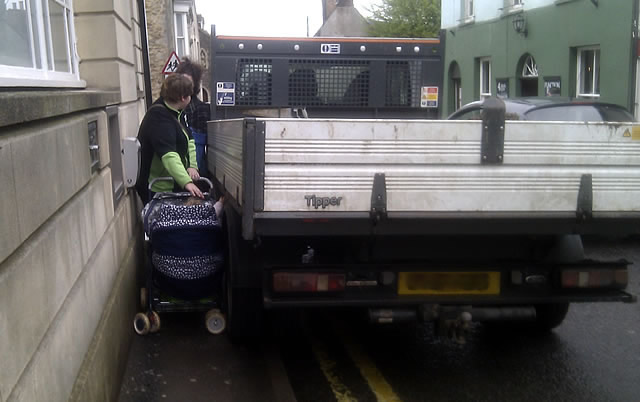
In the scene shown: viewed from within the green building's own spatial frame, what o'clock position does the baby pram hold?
The baby pram is roughly at 11 o'clock from the green building.

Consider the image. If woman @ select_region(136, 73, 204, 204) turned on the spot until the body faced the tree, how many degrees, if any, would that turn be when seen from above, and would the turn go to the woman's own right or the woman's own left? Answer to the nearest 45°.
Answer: approximately 45° to the woman's own left

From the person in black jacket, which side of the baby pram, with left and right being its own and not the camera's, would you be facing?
back

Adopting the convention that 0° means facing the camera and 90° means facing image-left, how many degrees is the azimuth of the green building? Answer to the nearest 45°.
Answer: approximately 45°

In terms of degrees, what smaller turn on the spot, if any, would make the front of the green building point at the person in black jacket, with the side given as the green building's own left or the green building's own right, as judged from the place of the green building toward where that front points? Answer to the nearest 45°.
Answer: approximately 45° to the green building's own left

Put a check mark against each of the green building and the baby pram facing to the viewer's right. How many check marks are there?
0

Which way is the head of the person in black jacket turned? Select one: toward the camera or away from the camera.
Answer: away from the camera

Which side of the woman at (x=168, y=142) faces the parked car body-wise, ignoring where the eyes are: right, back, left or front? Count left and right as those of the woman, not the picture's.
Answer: front

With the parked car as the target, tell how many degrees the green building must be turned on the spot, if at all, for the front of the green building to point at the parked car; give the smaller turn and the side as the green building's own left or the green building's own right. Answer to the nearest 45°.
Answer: approximately 45° to the green building's own left
